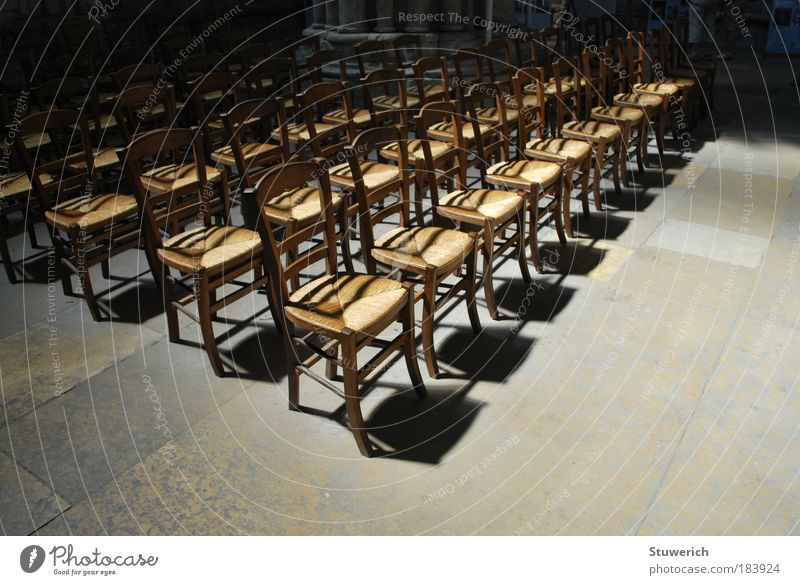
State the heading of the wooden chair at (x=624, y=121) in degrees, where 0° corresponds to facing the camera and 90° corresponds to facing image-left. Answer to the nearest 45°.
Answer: approximately 315°

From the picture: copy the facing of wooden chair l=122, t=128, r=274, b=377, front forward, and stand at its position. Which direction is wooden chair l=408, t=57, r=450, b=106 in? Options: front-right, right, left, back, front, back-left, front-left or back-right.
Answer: left

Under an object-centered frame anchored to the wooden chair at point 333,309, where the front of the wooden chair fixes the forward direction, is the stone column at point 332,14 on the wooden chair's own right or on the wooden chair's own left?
on the wooden chair's own left

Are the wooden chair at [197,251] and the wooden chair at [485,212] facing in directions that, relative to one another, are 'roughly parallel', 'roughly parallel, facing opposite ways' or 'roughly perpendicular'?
roughly parallel

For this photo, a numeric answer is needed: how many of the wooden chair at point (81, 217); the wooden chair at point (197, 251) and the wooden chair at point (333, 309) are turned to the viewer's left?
0

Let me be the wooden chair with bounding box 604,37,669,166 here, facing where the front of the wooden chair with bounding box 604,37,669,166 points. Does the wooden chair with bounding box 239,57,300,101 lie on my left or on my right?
on my right

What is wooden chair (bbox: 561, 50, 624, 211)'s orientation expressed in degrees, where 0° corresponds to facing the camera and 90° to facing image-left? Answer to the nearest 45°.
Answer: approximately 315°

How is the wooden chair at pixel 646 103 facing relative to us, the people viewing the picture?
facing the viewer and to the right of the viewer

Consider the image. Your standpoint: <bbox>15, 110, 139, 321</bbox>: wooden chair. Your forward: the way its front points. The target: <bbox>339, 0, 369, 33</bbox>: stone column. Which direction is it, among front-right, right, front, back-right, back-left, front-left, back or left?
left

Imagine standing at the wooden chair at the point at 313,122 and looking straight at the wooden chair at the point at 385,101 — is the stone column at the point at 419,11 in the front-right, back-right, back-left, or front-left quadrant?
front-left

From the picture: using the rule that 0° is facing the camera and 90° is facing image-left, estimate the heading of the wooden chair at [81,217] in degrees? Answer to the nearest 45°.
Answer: approximately 315°

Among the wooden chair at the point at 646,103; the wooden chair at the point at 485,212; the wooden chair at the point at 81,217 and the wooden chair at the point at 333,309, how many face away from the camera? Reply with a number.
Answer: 0

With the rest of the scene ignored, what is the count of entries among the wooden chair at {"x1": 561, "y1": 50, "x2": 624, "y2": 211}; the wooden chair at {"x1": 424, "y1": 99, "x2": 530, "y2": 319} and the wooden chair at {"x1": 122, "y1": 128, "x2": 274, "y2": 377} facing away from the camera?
0

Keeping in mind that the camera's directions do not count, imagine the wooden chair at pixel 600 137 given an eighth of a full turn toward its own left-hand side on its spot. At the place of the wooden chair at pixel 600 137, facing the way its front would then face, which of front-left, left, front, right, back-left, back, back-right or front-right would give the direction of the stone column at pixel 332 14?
back-left

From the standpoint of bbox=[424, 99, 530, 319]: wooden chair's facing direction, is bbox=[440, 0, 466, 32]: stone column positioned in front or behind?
behind

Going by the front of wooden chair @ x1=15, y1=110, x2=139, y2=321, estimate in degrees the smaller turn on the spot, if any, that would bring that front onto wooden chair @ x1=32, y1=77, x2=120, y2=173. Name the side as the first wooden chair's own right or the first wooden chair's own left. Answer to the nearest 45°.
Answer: approximately 135° to the first wooden chair's own left
